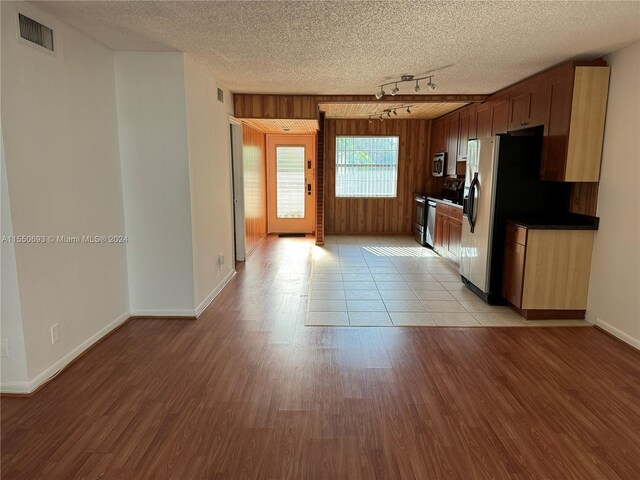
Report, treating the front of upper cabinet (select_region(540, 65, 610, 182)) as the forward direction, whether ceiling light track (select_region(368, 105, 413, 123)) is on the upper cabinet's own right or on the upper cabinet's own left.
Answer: on the upper cabinet's own right

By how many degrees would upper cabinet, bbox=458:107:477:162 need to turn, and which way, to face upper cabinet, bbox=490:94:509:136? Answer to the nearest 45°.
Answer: approximately 90° to its left

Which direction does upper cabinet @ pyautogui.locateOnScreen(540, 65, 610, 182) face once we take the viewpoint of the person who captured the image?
facing the viewer and to the left of the viewer

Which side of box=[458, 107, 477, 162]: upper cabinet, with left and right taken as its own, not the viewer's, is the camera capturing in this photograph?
left

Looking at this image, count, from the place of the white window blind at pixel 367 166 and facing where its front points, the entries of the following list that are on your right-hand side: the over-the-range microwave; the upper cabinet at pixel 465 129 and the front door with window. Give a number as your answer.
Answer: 1

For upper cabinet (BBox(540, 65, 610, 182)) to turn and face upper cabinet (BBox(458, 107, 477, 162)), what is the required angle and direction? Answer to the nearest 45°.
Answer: approximately 90° to its right

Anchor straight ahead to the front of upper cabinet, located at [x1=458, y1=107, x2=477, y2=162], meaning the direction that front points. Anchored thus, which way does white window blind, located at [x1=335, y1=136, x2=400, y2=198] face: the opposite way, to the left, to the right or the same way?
to the left

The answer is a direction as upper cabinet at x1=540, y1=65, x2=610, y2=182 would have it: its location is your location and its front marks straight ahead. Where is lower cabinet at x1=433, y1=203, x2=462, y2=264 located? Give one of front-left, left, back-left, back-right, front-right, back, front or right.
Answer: right

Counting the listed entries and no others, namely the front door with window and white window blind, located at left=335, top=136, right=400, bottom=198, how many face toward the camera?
2

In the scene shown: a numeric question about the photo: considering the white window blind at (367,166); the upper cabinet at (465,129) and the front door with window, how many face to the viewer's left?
1

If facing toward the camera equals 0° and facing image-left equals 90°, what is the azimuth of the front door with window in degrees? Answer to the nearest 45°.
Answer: approximately 0°

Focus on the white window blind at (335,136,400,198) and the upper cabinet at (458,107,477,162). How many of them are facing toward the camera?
1
